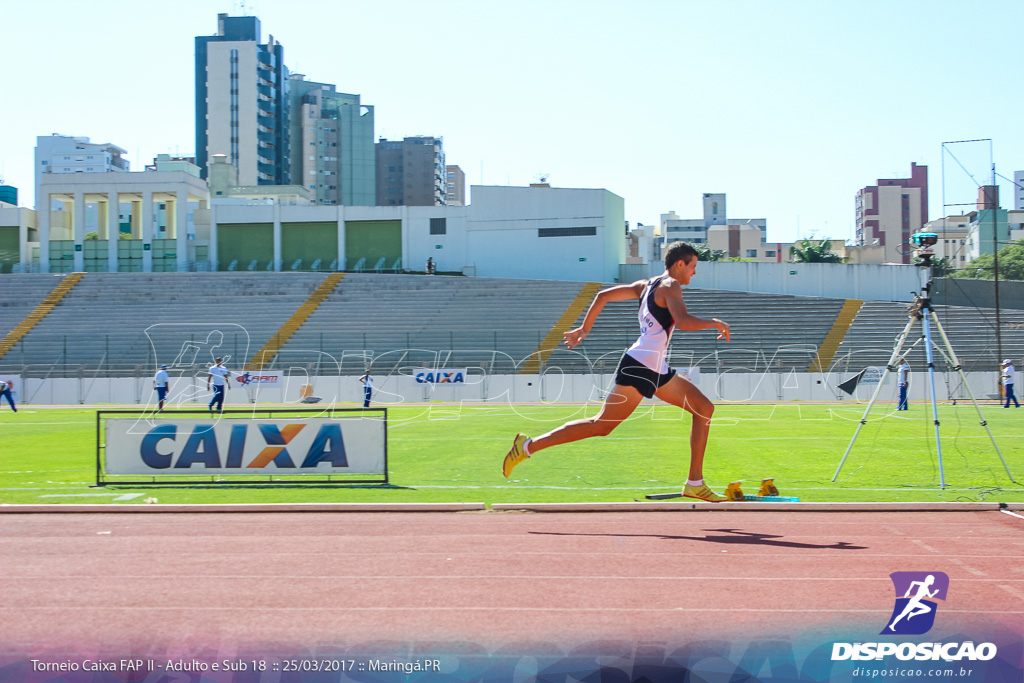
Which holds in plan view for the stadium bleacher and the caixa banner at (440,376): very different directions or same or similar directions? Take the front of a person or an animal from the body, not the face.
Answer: same or similar directions

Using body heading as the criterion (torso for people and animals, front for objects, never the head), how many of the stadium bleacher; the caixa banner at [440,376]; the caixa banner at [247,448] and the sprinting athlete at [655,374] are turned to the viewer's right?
1

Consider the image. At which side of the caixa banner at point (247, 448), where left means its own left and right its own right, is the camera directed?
front

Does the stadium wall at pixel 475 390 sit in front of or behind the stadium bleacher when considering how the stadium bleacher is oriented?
in front

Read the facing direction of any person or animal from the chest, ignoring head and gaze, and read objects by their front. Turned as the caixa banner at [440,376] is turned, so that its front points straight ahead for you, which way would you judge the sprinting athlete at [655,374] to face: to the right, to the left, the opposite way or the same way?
to the left

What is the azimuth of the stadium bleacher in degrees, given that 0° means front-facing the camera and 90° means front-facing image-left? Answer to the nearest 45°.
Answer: approximately 0°

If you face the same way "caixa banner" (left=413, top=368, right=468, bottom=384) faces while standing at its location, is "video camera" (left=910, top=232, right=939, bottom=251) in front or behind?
in front

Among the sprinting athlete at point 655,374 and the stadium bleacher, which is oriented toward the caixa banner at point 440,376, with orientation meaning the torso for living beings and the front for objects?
the stadium bleacher

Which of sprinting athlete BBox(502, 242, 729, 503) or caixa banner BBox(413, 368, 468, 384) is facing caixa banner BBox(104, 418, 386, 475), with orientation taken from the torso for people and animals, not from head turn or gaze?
caixa banner BBox(413, 368, 468, 384)

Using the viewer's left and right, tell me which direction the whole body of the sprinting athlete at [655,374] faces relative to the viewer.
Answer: facing to the right of the viewer

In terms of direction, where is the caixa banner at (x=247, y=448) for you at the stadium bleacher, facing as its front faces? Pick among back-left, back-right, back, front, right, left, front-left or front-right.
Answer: front

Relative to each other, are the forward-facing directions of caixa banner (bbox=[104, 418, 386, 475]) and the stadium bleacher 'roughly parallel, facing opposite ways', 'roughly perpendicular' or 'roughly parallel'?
roughly parallel
